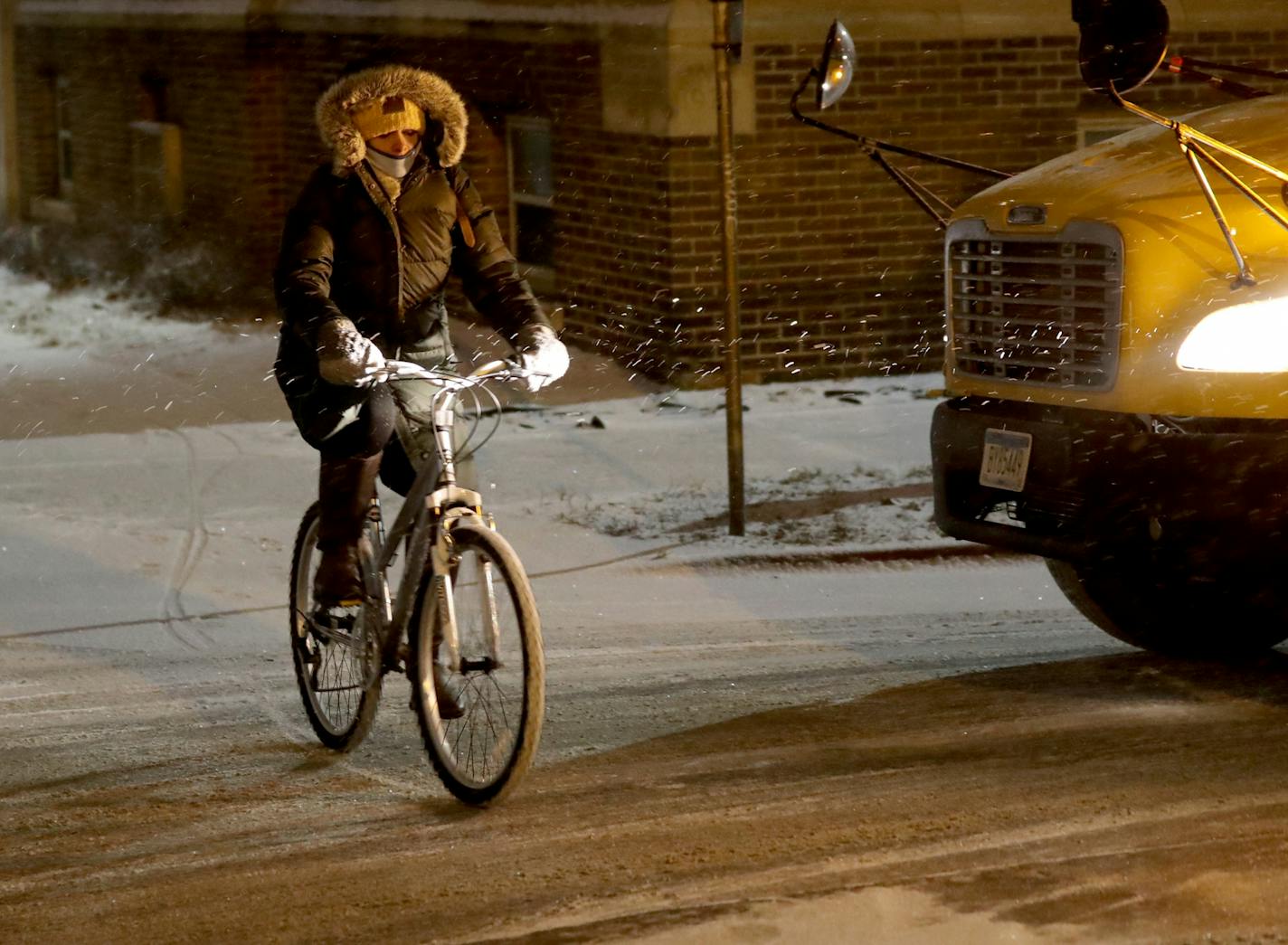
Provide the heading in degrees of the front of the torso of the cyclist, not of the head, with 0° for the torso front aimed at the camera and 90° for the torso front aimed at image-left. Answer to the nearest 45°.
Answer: approximately 315°

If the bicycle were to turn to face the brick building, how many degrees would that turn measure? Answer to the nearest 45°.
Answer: approximately 135° to its left

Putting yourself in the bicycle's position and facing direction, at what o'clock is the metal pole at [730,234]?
The metal pole is roughly at 8 o'clock from the bicycle.

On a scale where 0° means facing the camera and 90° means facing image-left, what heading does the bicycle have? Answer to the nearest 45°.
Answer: approximately 315°

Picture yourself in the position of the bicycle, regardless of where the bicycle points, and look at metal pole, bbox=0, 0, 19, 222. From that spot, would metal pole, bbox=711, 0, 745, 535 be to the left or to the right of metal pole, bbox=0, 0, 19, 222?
right

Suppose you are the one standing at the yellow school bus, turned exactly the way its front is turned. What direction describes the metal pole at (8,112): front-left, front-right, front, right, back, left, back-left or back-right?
right

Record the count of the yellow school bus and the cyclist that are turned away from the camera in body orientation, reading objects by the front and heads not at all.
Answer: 0

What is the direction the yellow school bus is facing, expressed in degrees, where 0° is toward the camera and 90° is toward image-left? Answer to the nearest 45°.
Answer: approximately 45°

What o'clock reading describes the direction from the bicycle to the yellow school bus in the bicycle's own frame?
The yellow school bus is roughly at 10 o'clock from the bicycle.

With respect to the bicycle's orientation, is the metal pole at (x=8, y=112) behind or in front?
behind

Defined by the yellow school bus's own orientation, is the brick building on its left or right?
on its right
